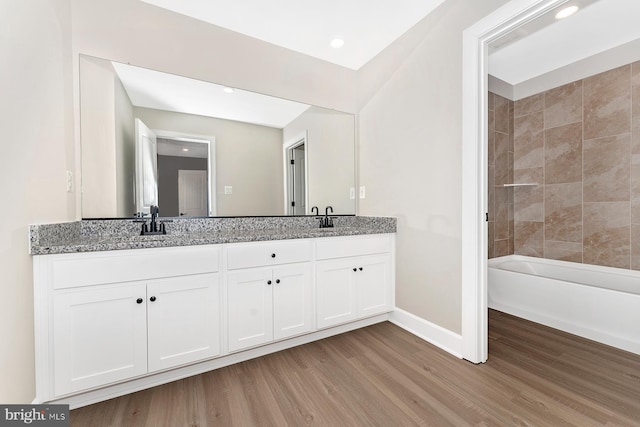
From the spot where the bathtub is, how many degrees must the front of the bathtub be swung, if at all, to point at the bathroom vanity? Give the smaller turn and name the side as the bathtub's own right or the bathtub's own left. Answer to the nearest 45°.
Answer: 0° — it already faces it

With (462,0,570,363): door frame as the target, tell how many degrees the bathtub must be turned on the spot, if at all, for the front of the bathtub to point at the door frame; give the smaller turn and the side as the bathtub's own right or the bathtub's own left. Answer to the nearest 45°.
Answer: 0° — it already faces it

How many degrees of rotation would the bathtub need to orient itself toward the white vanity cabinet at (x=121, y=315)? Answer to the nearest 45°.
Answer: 0° — it already faces it

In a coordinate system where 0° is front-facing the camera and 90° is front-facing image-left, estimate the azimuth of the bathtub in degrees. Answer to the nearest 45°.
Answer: approximately 45°
